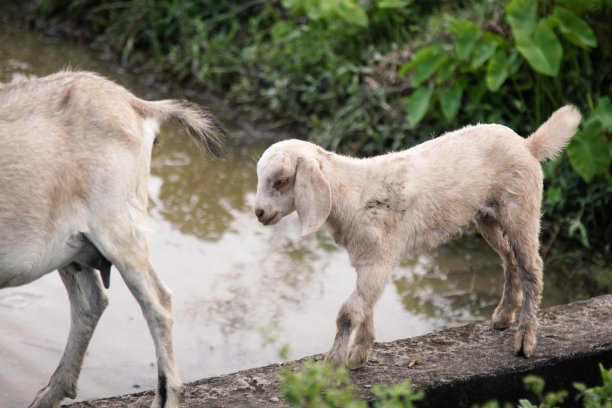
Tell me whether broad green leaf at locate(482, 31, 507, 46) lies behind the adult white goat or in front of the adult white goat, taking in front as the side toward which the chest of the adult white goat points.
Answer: behind

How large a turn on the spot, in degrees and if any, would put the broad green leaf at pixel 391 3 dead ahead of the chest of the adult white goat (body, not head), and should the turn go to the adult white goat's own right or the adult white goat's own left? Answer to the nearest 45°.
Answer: approximately 135° to the adult white goat's own right

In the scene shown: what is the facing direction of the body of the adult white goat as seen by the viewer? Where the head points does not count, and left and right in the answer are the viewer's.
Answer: facing to the left of the viewer

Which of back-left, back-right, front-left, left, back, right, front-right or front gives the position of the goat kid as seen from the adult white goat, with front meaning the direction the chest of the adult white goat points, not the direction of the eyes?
back

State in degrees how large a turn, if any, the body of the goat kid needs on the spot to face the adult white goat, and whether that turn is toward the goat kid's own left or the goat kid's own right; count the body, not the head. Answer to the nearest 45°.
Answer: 0° — it already faces it

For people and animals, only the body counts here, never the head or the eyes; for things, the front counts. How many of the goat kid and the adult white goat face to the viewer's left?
2

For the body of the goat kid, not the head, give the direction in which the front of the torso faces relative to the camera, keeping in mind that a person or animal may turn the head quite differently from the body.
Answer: to the viewer's left

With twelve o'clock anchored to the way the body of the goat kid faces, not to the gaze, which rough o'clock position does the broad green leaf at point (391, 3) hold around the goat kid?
The broad green leaf is roughly at 3 o'clock from the goat kid.

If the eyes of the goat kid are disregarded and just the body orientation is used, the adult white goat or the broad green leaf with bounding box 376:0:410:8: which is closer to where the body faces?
the adult white goat

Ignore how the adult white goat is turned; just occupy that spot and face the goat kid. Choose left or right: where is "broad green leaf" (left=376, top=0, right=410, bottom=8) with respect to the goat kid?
left
